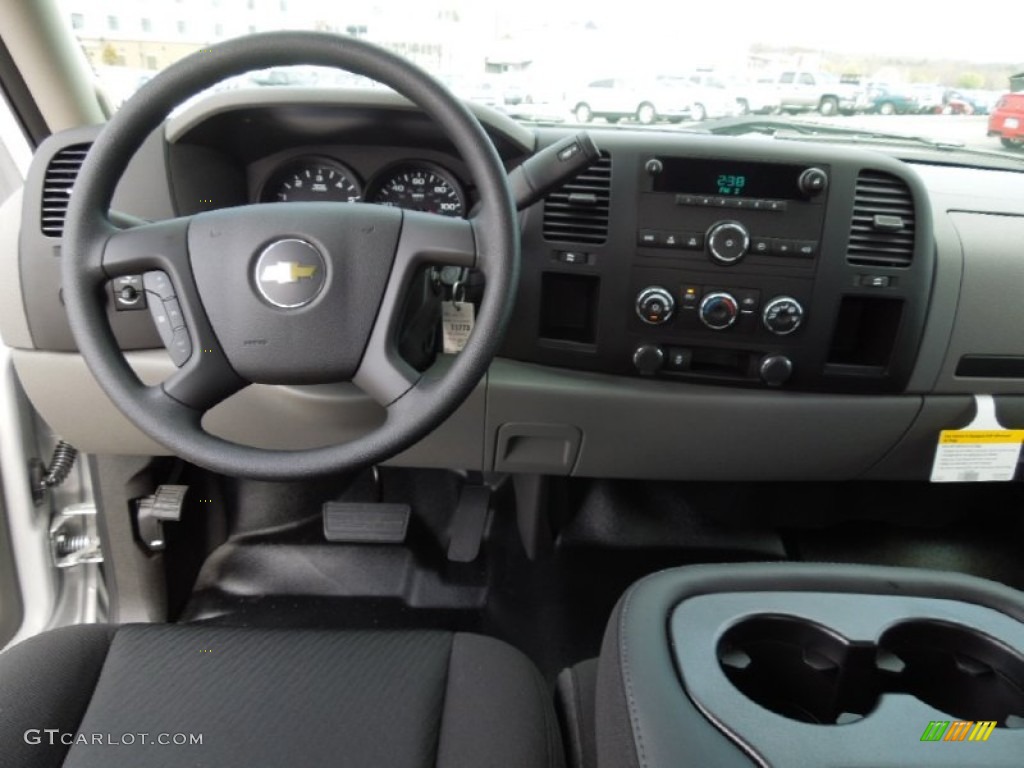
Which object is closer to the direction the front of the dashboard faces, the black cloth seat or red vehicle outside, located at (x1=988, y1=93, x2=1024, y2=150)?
the black cloth seat

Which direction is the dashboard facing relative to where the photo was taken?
toward the camera

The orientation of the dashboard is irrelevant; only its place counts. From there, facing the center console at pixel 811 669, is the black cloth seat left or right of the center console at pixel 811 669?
right

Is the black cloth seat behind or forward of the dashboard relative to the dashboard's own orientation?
forward

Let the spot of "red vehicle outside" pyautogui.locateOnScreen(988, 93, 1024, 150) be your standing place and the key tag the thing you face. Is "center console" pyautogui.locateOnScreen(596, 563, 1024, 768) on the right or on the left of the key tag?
left

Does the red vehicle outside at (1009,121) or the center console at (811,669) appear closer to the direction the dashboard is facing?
the center console

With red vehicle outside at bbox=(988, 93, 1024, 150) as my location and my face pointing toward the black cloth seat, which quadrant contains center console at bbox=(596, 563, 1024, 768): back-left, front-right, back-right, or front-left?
front-left

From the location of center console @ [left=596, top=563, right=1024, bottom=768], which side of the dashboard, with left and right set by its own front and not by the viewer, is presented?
front

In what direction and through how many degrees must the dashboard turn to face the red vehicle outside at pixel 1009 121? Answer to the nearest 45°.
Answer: approximately 135° to its left
